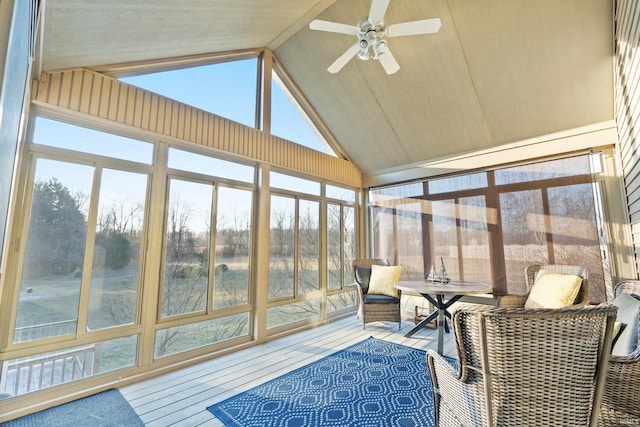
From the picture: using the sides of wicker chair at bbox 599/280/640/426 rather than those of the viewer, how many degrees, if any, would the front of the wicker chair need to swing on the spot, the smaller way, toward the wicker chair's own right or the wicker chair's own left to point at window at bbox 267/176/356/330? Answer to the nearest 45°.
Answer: approximately 45° to the wicker chair's own right

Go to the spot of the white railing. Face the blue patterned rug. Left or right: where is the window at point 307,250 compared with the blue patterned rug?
left

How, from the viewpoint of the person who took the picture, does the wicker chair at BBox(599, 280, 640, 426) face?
facing the viewer and to the left of the viewer

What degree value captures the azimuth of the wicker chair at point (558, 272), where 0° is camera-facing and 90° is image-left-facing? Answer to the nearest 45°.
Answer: approximately 45°

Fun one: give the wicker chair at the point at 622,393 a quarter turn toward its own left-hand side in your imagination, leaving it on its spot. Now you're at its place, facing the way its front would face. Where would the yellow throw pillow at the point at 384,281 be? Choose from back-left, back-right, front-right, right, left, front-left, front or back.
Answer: back

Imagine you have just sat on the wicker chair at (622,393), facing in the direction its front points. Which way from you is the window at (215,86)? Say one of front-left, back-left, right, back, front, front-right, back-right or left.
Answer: front-right

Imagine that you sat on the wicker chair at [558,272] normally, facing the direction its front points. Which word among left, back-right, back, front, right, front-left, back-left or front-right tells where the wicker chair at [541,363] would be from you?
front-left

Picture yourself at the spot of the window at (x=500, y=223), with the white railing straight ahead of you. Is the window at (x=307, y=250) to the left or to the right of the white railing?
right

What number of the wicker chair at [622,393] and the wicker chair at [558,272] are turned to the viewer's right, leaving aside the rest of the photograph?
0

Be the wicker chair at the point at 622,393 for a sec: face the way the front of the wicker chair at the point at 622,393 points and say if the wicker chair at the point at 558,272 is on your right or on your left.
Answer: on your right

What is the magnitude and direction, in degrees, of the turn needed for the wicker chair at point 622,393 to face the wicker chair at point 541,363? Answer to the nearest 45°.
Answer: approximately 45° to its left

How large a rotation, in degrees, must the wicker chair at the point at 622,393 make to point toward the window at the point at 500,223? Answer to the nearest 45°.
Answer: approximately 135° to its right

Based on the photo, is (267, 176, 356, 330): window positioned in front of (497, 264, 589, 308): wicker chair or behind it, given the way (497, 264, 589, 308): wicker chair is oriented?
in front

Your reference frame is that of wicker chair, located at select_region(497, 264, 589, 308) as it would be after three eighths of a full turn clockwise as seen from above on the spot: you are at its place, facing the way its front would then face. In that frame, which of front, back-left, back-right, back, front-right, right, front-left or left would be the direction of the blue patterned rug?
back-left

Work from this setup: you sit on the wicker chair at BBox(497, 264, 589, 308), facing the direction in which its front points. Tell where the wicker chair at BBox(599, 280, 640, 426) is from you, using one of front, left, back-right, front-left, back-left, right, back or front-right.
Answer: front-left

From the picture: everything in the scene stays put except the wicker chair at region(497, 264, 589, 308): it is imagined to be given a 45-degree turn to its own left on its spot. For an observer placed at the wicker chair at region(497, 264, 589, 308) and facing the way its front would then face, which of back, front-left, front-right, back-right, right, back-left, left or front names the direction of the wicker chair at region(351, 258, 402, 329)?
right
